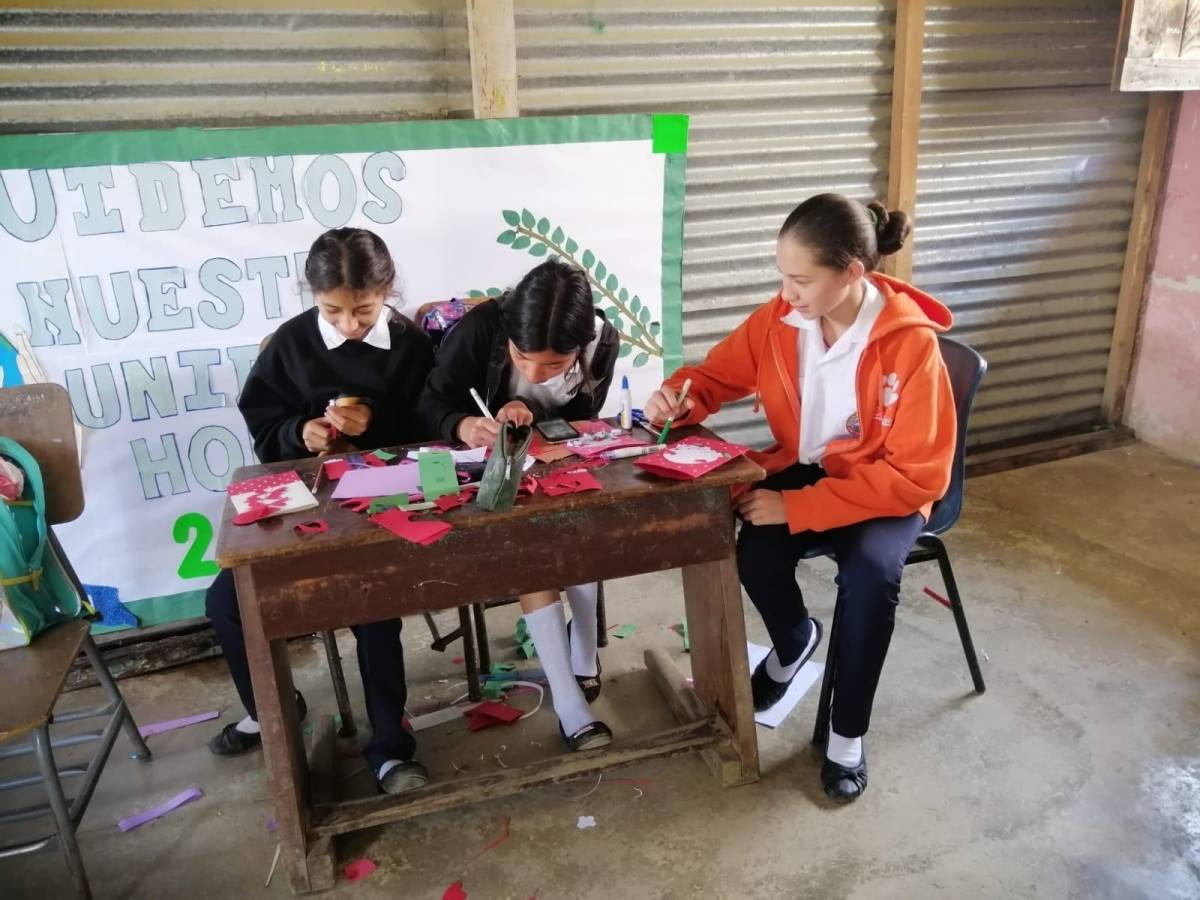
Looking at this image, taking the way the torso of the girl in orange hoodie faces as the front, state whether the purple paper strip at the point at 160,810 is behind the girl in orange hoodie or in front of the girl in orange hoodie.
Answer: in front

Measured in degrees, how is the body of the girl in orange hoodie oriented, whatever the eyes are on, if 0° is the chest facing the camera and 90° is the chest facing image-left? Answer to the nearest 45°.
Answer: approximately 45°

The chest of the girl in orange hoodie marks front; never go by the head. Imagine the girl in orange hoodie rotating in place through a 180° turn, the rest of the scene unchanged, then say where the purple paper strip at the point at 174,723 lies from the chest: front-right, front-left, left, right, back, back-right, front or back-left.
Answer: back-left

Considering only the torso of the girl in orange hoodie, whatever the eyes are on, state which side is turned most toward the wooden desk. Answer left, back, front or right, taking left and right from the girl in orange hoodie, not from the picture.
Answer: front

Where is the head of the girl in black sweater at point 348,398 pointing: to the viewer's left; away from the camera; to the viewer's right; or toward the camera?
toward the camera

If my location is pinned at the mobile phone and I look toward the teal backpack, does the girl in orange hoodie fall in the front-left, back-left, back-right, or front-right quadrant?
back-left

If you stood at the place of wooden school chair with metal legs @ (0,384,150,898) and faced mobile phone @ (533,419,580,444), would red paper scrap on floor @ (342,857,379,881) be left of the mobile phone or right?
right

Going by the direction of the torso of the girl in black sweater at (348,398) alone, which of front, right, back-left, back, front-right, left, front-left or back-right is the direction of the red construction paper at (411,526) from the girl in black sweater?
front

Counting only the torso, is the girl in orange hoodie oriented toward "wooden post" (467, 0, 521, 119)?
no

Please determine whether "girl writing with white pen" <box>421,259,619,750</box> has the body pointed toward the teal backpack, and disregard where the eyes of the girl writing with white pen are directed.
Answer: no

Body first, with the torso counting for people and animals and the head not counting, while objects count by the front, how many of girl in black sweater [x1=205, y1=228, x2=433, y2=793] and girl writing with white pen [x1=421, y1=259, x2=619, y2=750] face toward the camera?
2

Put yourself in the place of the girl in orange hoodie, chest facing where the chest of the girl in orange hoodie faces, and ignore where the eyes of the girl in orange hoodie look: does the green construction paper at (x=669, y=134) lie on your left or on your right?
on your right

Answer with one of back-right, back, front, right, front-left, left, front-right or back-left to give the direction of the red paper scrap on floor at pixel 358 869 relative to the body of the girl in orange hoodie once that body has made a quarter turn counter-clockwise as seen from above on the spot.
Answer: right

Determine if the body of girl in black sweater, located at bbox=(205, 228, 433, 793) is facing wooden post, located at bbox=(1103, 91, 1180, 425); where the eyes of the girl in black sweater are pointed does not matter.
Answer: no

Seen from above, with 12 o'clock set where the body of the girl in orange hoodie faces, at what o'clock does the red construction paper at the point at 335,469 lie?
The red construction paper is roughly at 1 o'clock from the girl in orange hoodie.

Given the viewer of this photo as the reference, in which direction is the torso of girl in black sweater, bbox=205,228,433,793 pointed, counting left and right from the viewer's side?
facing the viewer

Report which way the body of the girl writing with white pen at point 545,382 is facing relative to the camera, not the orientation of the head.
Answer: toward the camera
